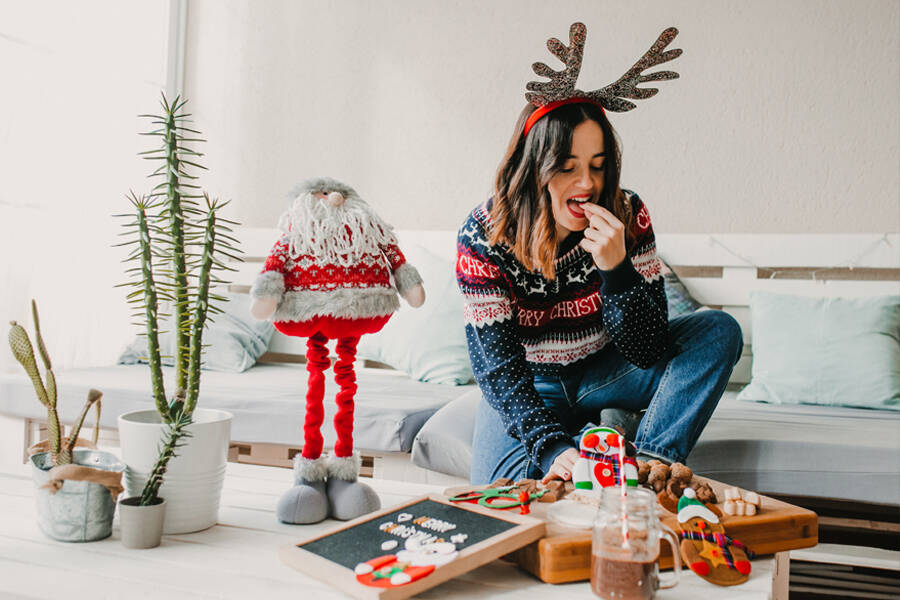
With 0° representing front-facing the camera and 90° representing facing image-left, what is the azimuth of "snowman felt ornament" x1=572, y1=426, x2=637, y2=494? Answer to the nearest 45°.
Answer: approximately 0°

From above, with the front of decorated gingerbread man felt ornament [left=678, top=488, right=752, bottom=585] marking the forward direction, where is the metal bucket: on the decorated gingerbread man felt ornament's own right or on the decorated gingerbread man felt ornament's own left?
on the decorated gingerbread man felt ornament's own right

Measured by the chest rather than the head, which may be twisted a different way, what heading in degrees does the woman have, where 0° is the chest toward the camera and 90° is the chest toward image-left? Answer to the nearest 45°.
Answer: approximately 0°

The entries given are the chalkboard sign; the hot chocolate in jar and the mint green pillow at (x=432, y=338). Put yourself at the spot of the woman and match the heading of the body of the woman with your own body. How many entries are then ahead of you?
2

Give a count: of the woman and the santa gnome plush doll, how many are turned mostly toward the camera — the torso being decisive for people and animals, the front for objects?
2

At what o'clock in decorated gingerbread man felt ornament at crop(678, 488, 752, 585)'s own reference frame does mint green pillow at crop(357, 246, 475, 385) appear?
The mint green pillow is roughly at 5 o'clock from the decorated gingerbread man felt ornament.
